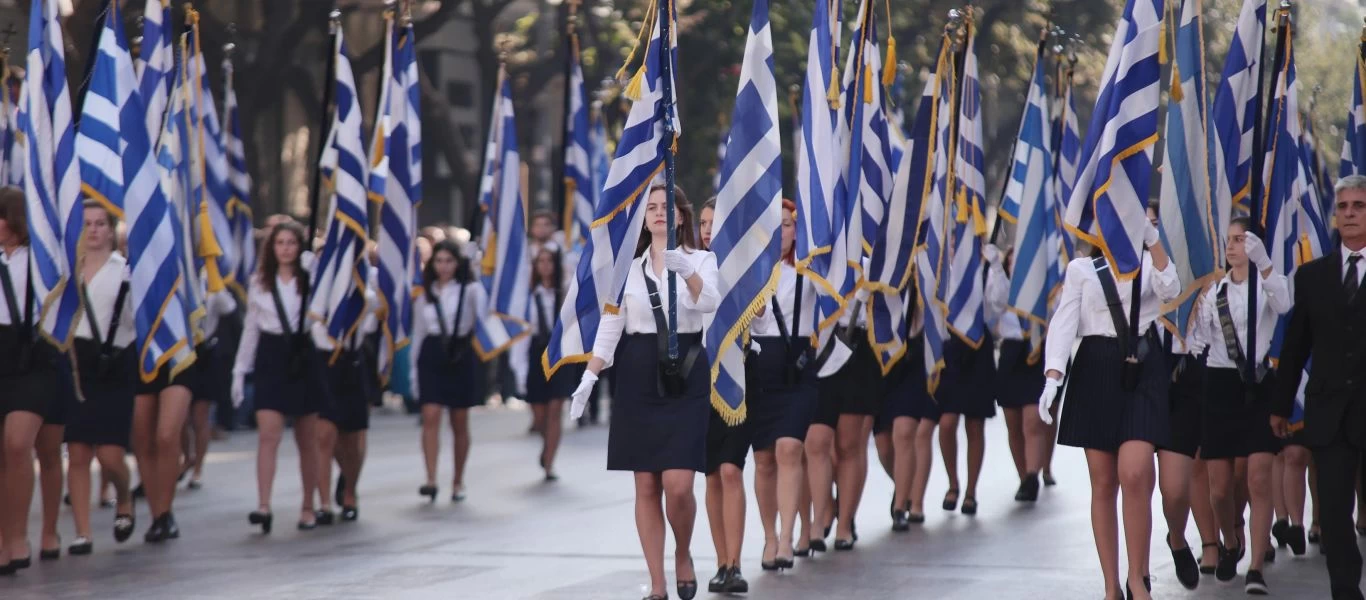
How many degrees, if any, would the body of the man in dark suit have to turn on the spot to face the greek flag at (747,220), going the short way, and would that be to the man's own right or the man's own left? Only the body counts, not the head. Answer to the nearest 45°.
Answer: approximately 90° to the man's own right

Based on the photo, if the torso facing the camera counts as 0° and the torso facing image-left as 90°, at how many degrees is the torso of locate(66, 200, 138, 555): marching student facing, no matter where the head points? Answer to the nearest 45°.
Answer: approximately 0°

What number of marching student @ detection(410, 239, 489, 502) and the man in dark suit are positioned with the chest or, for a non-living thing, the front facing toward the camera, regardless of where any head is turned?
2

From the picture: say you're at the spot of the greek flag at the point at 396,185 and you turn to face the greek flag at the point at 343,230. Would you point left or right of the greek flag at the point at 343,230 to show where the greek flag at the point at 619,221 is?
left
